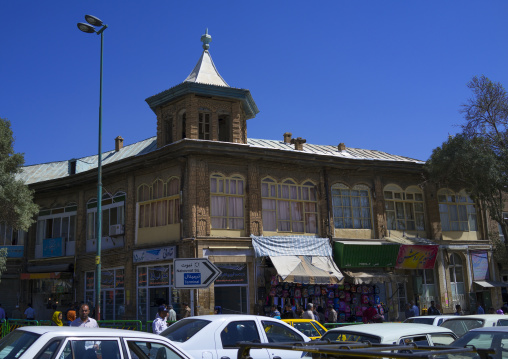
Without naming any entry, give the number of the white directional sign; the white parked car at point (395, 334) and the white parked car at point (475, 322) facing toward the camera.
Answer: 1

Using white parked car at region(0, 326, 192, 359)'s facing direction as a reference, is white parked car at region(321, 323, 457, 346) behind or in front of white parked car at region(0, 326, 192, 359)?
in front

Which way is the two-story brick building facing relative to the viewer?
toward the camera

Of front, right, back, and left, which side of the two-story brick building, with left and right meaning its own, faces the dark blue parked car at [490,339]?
front

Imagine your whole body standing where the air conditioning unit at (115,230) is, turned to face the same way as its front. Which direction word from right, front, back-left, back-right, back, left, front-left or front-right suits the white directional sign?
front-left

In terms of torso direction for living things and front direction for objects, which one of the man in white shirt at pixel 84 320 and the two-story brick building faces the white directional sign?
the two-story brick building

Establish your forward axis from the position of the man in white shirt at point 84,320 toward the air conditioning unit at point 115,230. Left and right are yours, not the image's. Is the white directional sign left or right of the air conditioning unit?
right

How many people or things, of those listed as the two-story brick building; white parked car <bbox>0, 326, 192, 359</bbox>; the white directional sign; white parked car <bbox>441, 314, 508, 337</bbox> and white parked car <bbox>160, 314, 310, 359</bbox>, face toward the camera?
2

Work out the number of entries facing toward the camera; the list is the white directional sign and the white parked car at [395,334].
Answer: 1

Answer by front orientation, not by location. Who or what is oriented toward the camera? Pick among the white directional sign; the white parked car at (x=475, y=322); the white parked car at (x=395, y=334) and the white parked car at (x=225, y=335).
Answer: the white directional sign

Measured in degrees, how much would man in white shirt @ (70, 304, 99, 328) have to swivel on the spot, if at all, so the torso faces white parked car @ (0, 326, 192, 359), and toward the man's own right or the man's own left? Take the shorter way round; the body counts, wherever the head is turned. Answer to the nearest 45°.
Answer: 0° — they already face it

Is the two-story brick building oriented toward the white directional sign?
yes

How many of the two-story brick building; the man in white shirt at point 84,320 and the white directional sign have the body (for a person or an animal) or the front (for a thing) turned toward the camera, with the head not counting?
3

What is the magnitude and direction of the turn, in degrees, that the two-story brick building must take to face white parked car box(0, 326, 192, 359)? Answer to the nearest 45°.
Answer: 0° — it already faces it

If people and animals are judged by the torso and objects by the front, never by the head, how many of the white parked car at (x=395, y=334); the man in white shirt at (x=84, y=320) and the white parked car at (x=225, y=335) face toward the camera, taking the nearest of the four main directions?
1

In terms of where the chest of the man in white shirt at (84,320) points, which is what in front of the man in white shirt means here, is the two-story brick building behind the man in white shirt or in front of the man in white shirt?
behind

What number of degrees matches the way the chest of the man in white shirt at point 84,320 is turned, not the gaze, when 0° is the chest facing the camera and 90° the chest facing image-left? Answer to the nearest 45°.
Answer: approximately 0°
